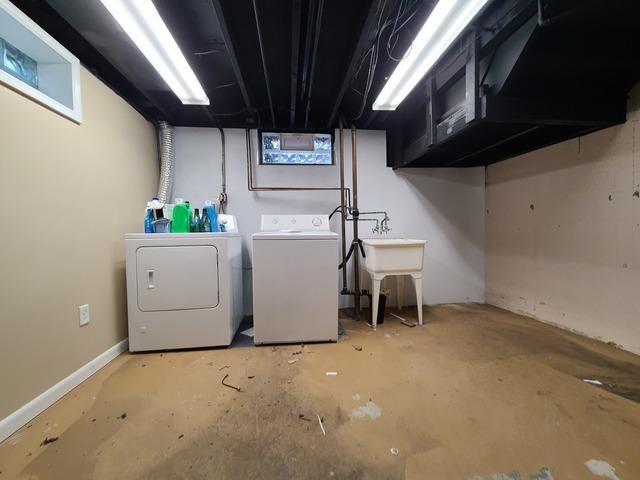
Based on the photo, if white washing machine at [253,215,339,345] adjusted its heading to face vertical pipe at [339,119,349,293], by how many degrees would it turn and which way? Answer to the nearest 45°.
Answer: approximately 135° to its left

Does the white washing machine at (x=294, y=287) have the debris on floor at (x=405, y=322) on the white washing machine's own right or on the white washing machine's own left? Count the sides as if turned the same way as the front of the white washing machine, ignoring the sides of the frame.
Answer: on the white washing machine's own left

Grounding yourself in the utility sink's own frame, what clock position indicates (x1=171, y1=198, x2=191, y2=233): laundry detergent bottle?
The laundry detergent bottle is roughly at 2 o'clock from the utility sink.

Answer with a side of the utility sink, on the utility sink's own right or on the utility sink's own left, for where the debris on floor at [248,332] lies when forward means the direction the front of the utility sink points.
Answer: on the utility sink's own right

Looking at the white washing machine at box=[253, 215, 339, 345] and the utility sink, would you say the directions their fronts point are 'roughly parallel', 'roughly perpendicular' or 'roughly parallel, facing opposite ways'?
roughly parallel

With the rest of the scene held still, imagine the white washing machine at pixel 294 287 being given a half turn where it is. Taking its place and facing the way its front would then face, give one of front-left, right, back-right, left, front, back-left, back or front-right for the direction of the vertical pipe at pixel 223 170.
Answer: front-left

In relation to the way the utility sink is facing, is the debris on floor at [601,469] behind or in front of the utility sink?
in front

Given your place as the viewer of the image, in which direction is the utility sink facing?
facing the viewer

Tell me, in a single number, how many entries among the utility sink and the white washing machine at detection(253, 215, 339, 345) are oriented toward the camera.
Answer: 2

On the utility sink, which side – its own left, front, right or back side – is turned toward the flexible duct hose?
right
